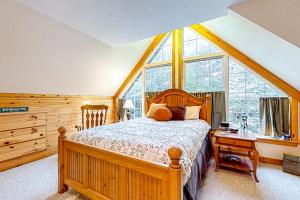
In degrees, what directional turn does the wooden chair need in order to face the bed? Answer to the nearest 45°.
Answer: approximately 45° to its left

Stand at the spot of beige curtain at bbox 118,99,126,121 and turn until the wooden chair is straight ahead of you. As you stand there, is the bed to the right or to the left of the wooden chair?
left

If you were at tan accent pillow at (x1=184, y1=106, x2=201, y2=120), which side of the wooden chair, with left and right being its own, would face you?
left

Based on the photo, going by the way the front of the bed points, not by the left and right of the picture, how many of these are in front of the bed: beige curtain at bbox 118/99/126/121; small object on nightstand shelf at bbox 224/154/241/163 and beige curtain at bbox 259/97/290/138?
0

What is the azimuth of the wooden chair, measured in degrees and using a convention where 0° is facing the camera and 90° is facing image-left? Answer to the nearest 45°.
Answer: approximately 45°

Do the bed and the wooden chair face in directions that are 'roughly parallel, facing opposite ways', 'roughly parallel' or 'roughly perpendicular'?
roughly parallel

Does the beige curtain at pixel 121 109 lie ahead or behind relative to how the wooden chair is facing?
behind

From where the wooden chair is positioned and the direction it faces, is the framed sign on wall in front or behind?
in front

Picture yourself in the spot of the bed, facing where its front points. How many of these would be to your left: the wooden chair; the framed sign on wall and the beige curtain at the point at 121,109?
0

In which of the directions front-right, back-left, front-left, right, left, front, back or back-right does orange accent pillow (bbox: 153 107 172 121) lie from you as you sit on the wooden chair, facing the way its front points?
left

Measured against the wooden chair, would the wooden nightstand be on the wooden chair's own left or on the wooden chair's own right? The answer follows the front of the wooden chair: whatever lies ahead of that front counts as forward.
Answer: on the wooden chair's own left

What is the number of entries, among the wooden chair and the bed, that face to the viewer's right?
0
